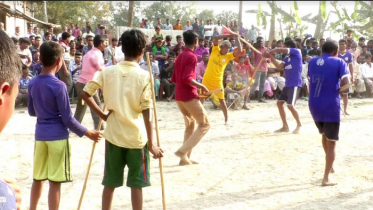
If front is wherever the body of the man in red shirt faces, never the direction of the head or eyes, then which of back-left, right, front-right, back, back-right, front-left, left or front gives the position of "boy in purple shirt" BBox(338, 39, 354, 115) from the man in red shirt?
front

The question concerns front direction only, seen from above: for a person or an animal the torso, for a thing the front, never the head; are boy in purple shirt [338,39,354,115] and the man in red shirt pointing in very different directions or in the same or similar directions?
very different directions

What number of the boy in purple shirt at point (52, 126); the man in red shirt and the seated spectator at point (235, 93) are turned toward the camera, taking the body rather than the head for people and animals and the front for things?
1

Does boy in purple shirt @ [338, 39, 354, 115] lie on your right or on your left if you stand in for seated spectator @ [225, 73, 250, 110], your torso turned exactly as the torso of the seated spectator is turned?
on your left

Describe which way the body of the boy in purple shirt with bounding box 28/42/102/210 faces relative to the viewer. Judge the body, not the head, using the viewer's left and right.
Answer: facing away from the viewer and to the right of the viewer

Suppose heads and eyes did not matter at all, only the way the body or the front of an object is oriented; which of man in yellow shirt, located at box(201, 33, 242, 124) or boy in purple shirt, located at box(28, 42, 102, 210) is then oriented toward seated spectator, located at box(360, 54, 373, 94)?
the boy in purple shirt

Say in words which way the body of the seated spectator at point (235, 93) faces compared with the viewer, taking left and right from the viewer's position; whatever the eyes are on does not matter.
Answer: facing the viewer

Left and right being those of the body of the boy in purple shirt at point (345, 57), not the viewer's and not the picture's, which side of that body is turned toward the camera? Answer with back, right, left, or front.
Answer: front

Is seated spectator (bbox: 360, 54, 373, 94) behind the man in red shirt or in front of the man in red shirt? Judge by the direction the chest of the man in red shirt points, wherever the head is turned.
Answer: in front

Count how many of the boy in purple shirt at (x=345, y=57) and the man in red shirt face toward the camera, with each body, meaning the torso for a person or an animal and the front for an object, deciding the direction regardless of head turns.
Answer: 1

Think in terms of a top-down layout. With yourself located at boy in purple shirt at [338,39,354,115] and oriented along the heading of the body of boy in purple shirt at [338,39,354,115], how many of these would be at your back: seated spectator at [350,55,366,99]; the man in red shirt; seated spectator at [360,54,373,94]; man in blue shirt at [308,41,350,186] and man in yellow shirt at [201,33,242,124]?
2

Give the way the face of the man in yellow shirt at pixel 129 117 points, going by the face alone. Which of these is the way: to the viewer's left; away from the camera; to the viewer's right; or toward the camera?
away from the camera
